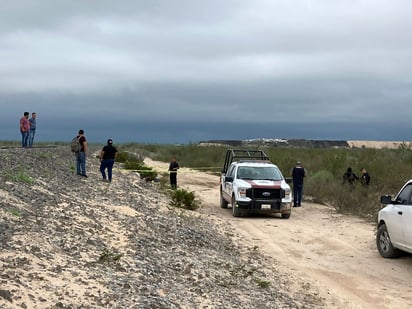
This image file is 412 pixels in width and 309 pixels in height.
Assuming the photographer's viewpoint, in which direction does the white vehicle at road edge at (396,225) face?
facing away from the viewer and to the left of the viewer

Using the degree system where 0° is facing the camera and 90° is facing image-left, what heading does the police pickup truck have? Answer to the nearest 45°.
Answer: approximately 0°

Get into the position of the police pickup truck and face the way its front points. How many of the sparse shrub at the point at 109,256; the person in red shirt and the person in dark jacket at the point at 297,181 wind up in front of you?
1

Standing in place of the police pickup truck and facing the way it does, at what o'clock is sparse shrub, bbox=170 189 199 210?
The sparse shrub is roughly at 4 o'clock from the police pickup truck.

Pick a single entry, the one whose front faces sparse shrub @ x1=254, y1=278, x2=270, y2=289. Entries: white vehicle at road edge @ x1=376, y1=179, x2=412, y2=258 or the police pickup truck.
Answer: the police pickup truck

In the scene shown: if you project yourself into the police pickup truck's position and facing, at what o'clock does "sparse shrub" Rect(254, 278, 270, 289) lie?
The sparse shrub is roughly at 12 o'clock from the police pickup truck.
